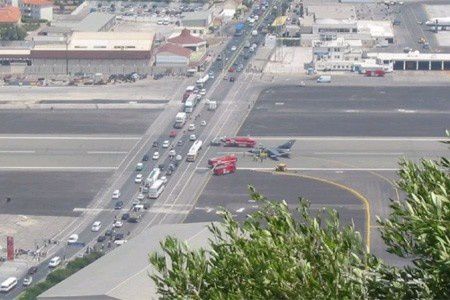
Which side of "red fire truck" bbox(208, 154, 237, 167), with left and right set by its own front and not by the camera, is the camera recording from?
left

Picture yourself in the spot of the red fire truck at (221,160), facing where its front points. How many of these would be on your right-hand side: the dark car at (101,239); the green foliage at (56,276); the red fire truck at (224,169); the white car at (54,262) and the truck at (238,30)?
1

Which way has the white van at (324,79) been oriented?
to the viewer's left

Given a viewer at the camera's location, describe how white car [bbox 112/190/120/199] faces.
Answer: facing the viewer and to the left of the viewer

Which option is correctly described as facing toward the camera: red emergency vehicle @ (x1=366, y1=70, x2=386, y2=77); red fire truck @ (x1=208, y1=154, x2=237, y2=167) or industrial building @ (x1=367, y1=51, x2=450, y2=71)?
the industrial building

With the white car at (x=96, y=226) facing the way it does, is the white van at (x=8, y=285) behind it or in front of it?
in front

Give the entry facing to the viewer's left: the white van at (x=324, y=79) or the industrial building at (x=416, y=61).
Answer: the white van

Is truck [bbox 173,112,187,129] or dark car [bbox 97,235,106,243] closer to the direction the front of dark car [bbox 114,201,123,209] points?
the dark car

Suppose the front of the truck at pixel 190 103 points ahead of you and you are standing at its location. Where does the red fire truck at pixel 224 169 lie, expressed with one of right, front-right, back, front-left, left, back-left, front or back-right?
front-left

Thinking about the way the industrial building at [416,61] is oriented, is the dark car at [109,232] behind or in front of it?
in front

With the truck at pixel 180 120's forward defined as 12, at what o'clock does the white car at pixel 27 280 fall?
The white car is roughly at 11 o'clock from the truck.
